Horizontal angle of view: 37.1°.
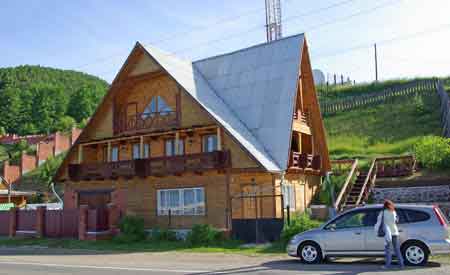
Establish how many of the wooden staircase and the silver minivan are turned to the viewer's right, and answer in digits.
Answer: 0

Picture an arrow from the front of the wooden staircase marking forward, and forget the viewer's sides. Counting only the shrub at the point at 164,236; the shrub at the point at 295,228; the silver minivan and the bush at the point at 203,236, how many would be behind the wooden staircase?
0

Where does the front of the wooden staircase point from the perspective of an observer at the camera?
facing the viewer and to the left of the viewer

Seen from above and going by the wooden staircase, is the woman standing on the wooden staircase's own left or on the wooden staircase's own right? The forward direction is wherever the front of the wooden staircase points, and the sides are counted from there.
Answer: on the wooden staircase's own left

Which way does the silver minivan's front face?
to the viewer's left

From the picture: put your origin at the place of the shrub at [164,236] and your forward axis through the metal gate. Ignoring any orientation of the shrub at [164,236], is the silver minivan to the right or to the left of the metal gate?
right

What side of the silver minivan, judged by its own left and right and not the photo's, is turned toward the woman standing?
left

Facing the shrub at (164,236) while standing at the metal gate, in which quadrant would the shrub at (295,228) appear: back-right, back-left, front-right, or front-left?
back-left

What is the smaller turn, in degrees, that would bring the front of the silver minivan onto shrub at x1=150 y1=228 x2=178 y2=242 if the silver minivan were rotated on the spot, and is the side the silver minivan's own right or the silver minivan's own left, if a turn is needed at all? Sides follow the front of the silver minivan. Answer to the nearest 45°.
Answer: approximately 45° to the silver minivan's own right
